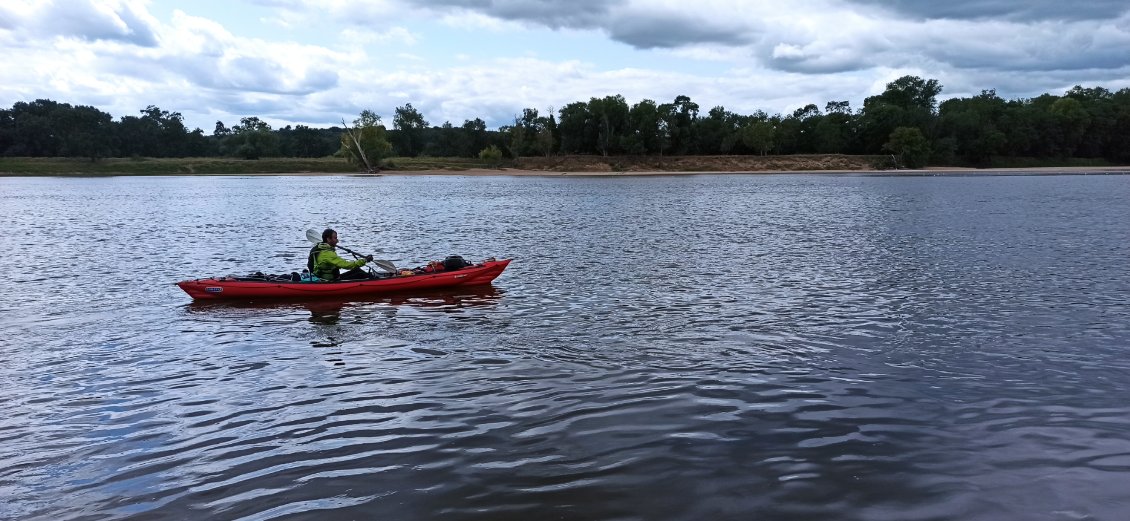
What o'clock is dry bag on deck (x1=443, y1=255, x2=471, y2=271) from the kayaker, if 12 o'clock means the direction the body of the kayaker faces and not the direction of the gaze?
The dry bag on deck is roughly at 12 o'clock from the kayaker.

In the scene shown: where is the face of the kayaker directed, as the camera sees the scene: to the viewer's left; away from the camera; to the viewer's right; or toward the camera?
to the viewer's right

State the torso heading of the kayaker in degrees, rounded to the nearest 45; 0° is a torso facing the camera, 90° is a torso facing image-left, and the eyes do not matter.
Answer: approximately 270°
